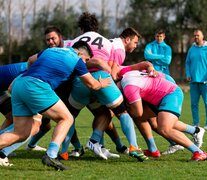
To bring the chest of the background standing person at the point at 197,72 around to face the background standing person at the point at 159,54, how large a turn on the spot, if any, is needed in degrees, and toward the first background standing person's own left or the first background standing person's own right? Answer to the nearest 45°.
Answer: approximately 90° to the first background standing person's own right

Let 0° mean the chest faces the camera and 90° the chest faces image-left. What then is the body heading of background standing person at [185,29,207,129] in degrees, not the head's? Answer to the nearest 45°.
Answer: approximately 0°
